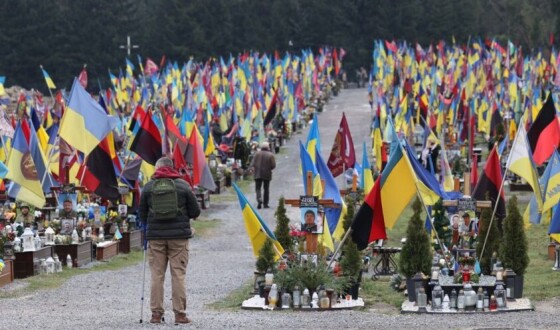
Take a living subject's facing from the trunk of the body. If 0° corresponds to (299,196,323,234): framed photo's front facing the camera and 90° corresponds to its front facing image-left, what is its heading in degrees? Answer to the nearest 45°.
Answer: approximately 0°

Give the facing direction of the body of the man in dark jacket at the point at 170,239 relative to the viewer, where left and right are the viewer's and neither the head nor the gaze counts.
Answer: facing away from the viewer

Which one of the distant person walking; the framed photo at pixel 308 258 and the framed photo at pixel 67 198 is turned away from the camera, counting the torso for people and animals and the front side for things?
the distant person walking

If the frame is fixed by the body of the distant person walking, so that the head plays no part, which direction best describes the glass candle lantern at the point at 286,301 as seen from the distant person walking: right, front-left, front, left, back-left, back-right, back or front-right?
back

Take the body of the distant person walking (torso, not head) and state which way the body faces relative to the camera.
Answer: away from the camera

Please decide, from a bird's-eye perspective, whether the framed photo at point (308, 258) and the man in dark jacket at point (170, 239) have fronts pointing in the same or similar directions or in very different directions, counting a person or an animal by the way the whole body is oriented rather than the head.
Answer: very different directions

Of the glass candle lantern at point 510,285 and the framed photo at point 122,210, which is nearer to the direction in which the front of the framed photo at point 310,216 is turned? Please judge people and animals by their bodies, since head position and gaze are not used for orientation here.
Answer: the glass candle lantern

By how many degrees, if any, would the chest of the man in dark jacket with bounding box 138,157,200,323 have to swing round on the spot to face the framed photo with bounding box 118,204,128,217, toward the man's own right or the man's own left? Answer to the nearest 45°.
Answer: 0° — they already face it

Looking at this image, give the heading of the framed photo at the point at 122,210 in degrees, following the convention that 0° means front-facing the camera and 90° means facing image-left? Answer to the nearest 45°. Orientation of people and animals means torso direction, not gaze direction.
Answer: approximately 0°
